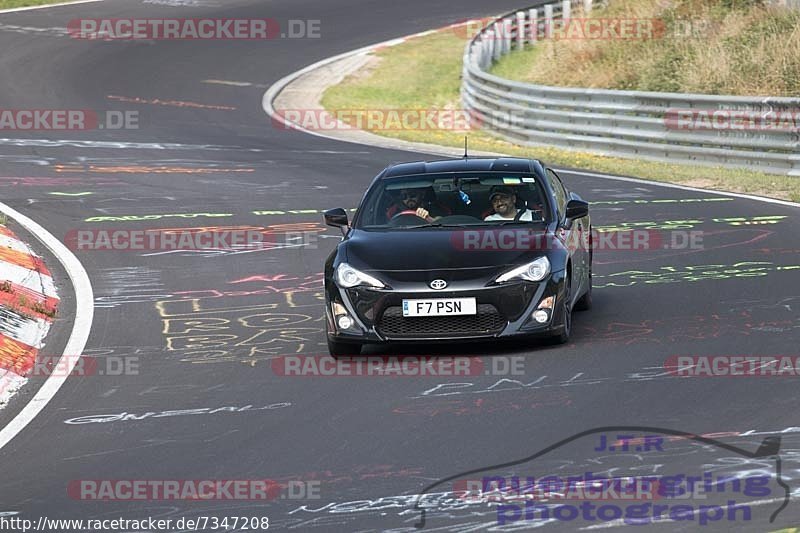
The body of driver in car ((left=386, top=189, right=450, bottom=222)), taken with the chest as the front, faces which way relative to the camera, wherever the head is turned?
toward the camera

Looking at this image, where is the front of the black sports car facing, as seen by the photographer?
facing the viewer

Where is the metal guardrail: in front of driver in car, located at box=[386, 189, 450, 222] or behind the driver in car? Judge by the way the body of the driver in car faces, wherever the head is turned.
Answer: behind

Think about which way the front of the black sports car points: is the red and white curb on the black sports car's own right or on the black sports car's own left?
on the black sports car's own right

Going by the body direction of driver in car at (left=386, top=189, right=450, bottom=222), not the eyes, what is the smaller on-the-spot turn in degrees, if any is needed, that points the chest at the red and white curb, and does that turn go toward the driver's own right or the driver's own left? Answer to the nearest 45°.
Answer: approximately 90° to the driver's own right

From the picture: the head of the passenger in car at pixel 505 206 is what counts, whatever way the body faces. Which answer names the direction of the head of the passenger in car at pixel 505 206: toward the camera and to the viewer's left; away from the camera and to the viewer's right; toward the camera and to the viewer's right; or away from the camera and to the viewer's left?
toward the camera and to the viewer's left

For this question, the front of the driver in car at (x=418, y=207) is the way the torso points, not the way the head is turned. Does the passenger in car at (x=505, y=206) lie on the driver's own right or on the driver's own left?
on the driver's own left

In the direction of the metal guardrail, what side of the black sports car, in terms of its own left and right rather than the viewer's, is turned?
back
